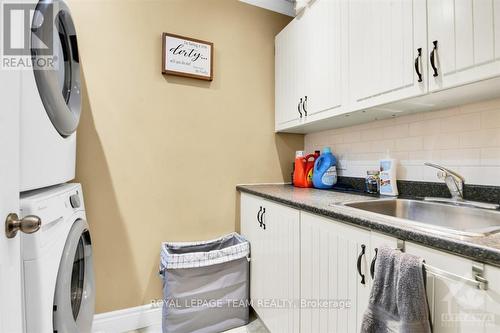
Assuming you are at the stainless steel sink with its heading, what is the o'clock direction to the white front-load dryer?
The white front-load dryer is roughly at 12 o'clock from the stainless steel sink.

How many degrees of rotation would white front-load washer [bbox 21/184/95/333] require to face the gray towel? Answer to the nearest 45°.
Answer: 0° — it already faces it

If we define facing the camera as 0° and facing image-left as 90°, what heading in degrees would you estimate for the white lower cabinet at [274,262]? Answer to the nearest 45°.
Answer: approximately 45°

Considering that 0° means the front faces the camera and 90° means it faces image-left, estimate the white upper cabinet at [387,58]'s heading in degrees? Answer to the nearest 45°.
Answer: approximately 45°

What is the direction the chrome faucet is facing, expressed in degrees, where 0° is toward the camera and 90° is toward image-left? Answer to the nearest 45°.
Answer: approximately 45°
